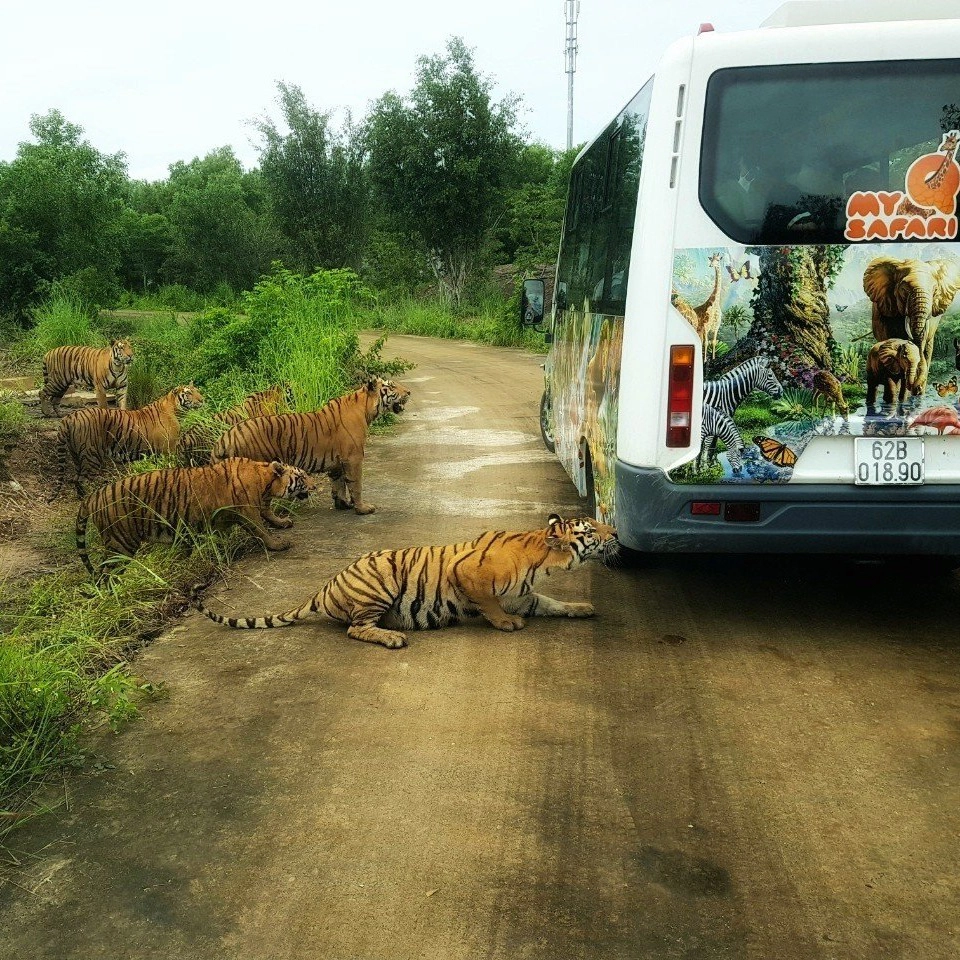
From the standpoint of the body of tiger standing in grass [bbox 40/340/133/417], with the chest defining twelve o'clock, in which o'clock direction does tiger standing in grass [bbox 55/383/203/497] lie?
The tiger standing in grass [bbox 55/383/203/497] is roughly at 3 o'clock from the tiger standing in grass [bbox 40/340/133/417].

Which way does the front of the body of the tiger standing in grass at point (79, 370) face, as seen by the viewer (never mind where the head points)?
to the viewer's right

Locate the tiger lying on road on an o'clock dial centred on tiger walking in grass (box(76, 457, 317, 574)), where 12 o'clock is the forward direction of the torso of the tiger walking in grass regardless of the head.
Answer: The tiger lying on road is roughly at 2 o'clock from the tiger walking in grass.

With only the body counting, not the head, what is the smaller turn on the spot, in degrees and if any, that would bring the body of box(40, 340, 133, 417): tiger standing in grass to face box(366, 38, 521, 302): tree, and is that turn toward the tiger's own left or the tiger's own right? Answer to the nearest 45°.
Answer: approximately 45° to the tiger's own left

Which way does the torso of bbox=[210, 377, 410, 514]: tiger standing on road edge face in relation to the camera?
to the viewer's right

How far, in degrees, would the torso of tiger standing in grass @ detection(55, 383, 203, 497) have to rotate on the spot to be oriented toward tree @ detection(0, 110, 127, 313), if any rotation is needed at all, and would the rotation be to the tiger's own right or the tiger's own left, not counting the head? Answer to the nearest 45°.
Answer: approximately 90° to the tiger's own left

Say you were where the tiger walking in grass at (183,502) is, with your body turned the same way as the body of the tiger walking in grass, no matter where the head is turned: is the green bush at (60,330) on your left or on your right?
on your left

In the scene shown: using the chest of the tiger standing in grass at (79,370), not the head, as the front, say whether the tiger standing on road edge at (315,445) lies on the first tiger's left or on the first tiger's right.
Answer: on the first tiger's right

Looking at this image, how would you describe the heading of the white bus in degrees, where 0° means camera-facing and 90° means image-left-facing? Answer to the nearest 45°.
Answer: approximately 180°

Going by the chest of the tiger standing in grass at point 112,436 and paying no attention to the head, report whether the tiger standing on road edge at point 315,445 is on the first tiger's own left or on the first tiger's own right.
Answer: on the first tiger's own right

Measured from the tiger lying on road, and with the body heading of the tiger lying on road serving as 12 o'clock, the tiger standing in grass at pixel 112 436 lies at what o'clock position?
The tiger standing in grass is roughly at 8 o'clock from the tiger lying on road.

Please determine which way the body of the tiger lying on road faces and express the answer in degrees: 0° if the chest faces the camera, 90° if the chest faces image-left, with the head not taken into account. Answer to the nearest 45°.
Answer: approximately 270°

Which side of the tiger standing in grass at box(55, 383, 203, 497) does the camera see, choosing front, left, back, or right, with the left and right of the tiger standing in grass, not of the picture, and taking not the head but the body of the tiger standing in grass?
right

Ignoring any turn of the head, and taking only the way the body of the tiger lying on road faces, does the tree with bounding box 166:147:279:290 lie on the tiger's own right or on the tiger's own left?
on the tiger's own left

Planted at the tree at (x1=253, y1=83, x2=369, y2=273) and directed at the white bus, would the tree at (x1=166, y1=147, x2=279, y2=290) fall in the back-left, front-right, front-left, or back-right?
back-right
